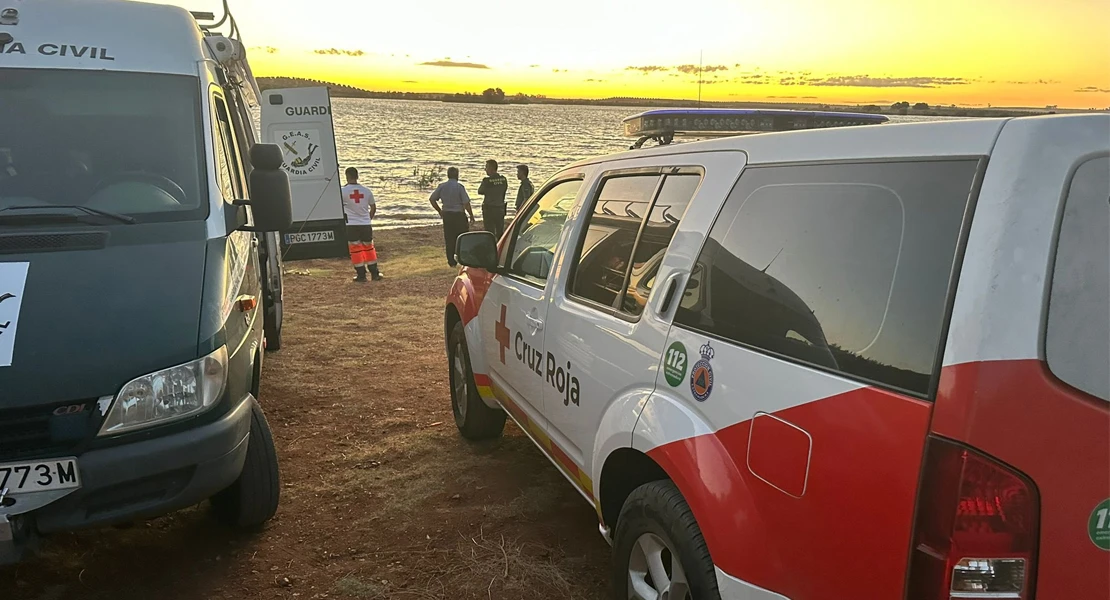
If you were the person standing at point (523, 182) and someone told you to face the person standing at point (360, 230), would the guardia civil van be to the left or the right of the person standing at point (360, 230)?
left

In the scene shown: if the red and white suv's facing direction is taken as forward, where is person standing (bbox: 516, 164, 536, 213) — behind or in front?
in front

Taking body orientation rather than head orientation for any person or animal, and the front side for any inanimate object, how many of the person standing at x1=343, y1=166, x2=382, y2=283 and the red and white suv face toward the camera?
0

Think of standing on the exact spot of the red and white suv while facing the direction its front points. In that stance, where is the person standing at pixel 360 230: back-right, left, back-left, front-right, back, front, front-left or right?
front

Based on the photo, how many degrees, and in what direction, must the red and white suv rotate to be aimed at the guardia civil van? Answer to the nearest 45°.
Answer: approximately 45° to its left

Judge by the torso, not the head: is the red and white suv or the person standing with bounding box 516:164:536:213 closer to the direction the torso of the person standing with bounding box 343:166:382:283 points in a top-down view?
the person standing

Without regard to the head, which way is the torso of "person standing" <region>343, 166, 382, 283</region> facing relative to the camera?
away from the camera

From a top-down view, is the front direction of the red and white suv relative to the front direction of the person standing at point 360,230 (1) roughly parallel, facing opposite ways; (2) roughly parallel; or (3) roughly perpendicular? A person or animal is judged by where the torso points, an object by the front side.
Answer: roughly parallel

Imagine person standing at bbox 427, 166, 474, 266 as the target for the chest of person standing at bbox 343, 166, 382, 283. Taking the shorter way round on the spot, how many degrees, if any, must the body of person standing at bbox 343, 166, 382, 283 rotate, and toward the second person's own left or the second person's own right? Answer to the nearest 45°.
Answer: approximately 45° to the second person's own right

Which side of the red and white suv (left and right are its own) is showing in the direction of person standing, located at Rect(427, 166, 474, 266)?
front

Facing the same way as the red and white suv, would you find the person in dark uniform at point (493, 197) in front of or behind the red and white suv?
in front

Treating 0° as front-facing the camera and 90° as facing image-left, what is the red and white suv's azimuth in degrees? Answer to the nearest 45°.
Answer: approximately 135°
